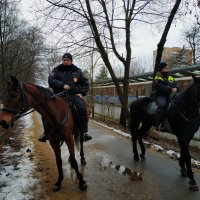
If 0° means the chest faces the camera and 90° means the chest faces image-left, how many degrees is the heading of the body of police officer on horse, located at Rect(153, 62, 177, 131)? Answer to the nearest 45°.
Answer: approximately 315°

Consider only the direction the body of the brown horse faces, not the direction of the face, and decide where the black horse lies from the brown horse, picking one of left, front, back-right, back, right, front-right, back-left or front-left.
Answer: back-left

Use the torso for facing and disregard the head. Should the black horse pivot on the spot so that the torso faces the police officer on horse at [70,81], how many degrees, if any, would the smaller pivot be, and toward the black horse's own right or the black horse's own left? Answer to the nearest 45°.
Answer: approximately 135° to the black horse's own right

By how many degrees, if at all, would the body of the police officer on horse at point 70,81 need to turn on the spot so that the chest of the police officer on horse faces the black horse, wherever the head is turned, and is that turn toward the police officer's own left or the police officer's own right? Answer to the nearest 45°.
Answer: approximately 90° to the police officer's own left

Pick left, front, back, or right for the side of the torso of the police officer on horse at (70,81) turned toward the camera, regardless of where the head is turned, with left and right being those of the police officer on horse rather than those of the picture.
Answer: front

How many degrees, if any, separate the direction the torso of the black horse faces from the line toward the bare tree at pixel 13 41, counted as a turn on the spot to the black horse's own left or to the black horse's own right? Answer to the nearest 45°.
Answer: approximately 180°
